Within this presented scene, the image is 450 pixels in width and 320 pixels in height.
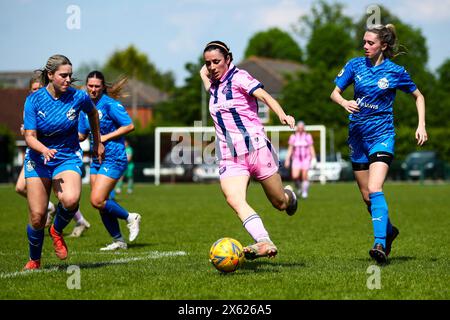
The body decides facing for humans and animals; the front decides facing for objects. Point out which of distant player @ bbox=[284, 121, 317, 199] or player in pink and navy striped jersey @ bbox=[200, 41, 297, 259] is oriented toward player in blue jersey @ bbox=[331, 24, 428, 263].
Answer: the distant player

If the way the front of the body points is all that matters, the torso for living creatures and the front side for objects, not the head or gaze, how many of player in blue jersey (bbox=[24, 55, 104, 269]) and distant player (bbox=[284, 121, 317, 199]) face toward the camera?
2

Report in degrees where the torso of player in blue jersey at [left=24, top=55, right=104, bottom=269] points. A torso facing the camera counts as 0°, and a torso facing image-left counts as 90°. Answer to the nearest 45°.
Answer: approximately 0°

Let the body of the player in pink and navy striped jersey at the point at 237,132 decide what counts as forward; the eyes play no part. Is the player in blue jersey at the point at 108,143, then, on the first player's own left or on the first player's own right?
on the first player's own right

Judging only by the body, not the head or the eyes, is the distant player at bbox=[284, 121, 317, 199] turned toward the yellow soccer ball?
yes

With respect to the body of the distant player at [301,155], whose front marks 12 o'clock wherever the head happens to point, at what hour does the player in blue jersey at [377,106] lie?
The player in blue jersey is roughly at 12 o'clock from the distant player.

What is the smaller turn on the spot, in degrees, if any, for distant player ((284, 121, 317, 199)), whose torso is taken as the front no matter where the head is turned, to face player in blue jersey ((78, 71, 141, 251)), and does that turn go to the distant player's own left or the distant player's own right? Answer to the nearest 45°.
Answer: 0° — they already face them
